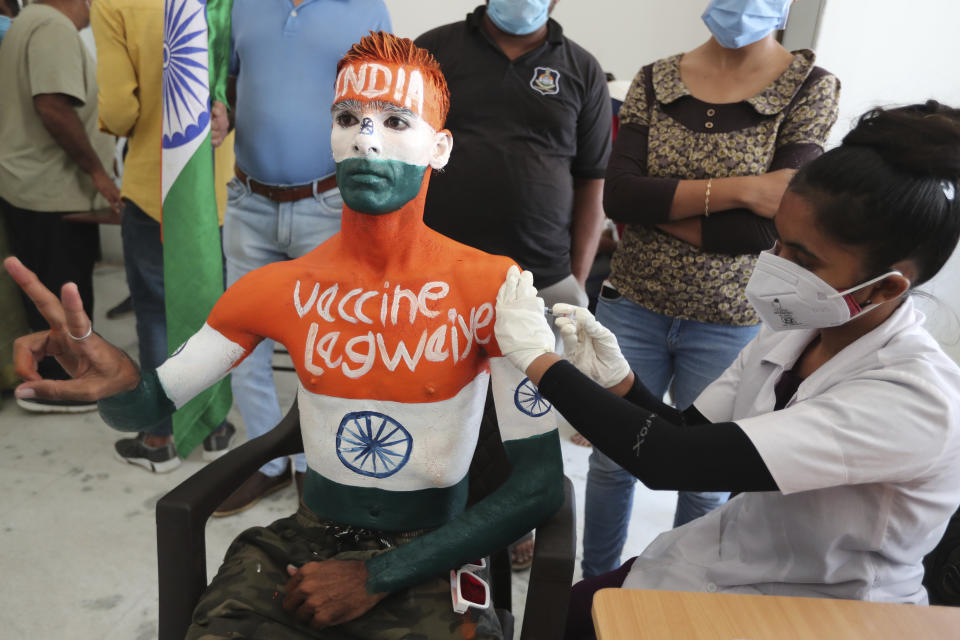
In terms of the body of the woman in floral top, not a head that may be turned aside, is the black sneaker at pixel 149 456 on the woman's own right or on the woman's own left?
on the woman's own right

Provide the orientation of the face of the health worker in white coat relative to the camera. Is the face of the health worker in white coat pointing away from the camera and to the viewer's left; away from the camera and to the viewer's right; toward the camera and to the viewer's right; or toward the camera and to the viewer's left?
toward the camera and to the viewer's left

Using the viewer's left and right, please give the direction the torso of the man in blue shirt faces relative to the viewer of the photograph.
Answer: facing the viewer

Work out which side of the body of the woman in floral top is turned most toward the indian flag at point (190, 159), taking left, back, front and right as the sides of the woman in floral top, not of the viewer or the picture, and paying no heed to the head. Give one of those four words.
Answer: right

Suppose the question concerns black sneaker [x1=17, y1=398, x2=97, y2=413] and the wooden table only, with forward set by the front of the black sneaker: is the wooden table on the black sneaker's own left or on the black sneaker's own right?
on the black sneaker's own right

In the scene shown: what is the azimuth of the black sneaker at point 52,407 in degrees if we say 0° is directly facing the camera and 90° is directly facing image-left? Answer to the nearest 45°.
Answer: approximately 270°

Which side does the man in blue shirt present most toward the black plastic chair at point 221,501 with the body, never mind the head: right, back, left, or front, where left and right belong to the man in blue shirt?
front

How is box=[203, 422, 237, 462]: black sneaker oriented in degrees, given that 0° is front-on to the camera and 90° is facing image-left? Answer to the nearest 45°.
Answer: approximately 45°

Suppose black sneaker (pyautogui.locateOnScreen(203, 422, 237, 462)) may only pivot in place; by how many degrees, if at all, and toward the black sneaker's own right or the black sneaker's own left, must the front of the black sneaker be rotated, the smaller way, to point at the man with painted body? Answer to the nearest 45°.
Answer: approximately 45° to the black sneaker's own left

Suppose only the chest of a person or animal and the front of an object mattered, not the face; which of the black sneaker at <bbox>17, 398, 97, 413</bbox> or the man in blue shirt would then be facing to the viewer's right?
the black sneaker

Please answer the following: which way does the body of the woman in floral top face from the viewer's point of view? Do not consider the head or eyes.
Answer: toward the camera
